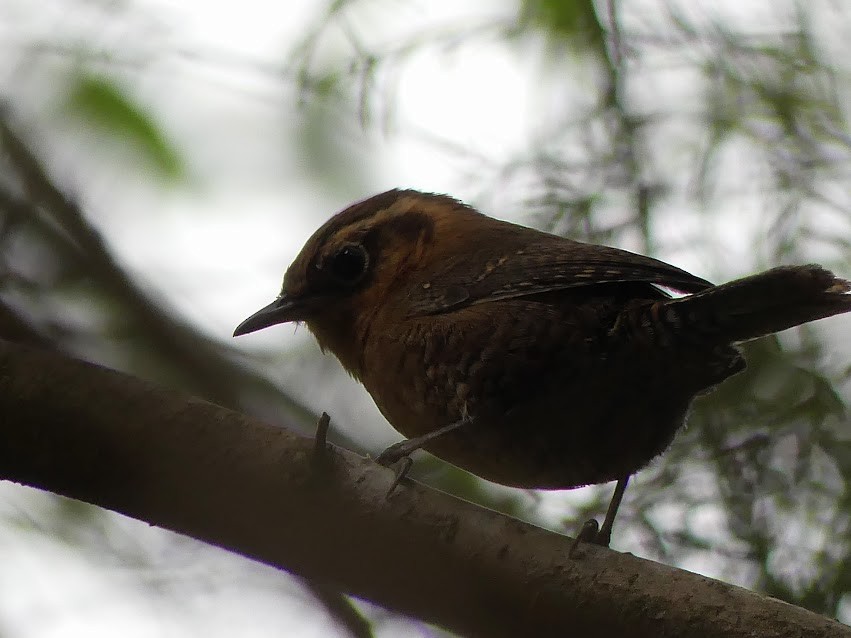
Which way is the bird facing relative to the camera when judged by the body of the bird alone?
to the viewer's left

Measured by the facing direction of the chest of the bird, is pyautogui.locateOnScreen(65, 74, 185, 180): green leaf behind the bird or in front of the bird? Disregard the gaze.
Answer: in front
